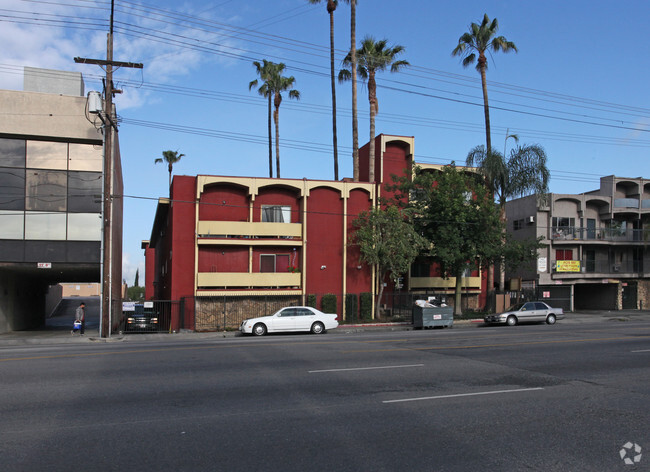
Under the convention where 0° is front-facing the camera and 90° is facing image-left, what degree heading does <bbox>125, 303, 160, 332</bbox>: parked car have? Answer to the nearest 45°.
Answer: approximately 0°

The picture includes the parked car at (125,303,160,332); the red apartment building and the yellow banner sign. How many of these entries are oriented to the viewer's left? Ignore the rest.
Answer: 0

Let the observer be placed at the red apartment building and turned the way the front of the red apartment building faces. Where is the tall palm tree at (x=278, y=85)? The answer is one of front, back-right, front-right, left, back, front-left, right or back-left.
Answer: back

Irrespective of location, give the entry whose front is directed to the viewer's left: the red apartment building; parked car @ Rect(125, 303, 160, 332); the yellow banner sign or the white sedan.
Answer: the white sedan

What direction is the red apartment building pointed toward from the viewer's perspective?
toward the camera

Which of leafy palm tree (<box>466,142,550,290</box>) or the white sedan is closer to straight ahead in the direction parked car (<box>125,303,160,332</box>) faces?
the white sedan

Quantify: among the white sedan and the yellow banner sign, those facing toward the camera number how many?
1

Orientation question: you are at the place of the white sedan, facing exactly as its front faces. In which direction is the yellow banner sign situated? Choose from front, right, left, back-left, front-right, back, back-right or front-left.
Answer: back-right

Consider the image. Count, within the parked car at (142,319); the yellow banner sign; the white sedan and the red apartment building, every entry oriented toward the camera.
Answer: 3

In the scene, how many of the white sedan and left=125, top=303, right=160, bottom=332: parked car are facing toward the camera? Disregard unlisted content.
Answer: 1

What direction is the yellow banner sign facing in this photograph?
toward the camera

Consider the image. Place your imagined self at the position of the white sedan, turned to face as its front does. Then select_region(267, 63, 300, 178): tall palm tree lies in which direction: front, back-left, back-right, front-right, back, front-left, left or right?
right

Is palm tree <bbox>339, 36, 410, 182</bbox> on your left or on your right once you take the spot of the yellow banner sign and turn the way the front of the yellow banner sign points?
on your right
